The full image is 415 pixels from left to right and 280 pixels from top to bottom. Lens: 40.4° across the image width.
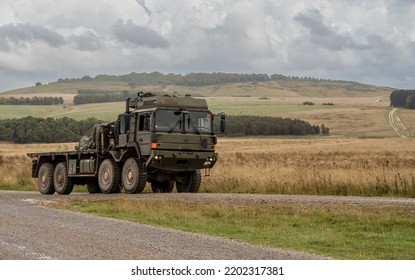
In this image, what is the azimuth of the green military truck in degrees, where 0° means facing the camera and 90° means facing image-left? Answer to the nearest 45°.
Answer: approximately 315°
